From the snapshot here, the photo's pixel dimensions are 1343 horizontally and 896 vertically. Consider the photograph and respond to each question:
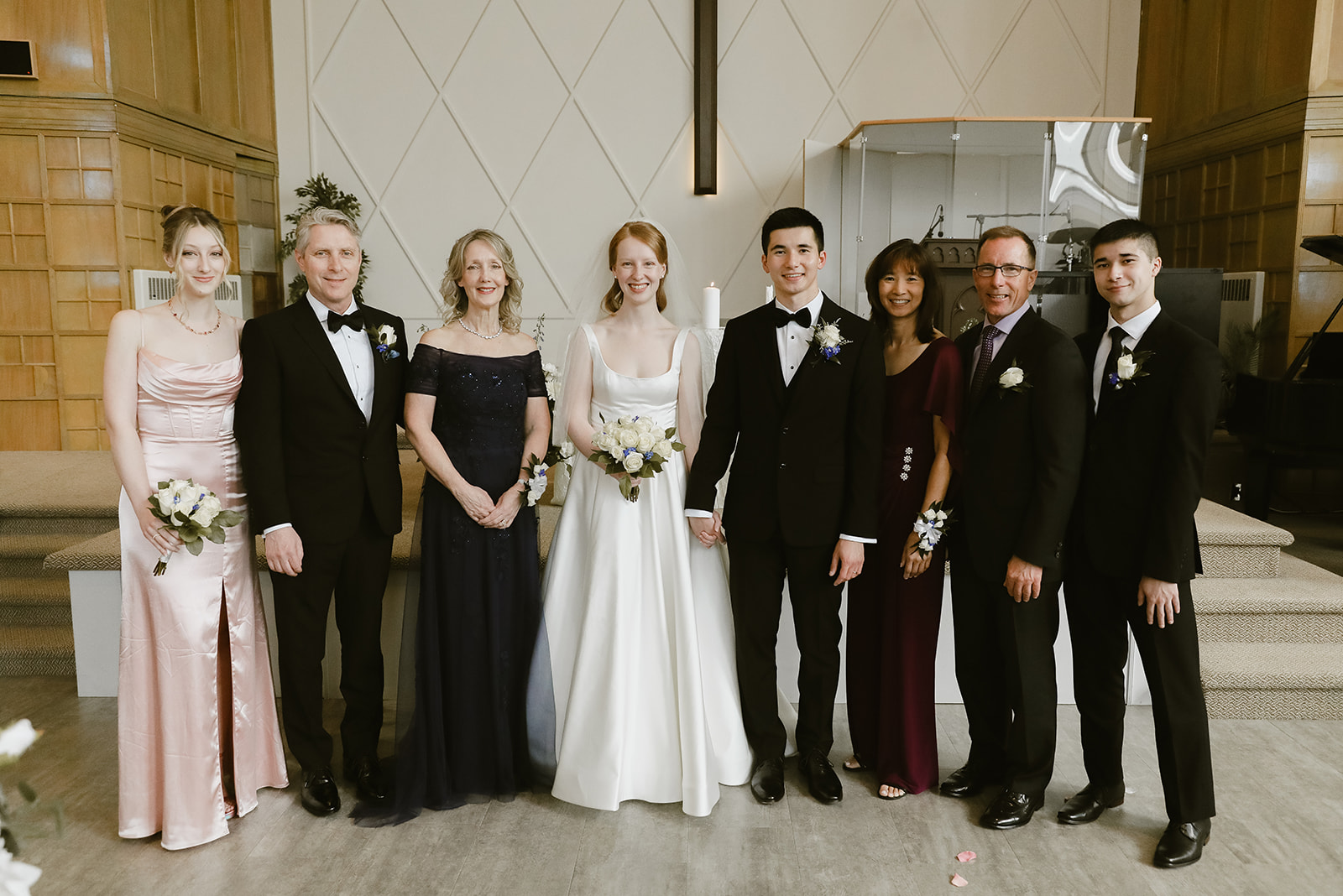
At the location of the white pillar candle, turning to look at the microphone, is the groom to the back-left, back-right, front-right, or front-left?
back-right

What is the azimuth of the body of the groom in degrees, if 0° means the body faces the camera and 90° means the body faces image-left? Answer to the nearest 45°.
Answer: approximately 0°

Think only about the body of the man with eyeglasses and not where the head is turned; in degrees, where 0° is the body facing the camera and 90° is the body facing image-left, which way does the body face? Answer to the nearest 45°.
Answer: approximately 45°

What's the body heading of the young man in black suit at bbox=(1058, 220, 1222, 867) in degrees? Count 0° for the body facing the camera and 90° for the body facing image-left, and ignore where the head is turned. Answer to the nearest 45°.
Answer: approximately 45°

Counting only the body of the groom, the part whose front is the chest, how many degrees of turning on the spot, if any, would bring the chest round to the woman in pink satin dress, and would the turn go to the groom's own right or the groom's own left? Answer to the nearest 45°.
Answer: approximately 90° to the groom's own right

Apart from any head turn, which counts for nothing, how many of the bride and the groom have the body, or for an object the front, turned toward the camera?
2

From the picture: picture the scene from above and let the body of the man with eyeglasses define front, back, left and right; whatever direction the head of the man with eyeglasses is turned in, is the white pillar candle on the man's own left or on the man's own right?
on the man's own right
